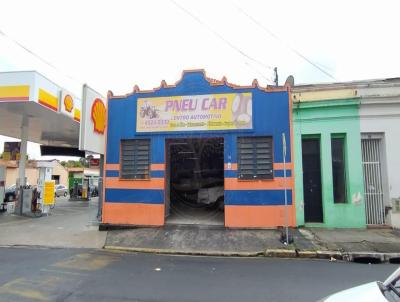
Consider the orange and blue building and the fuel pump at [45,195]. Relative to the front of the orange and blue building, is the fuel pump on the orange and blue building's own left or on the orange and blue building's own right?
on the orange and blue building's own right

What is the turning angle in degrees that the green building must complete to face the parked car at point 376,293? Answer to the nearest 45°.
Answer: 0° — it already faces it

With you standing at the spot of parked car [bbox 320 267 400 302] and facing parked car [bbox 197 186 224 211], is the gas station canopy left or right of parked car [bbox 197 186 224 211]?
left

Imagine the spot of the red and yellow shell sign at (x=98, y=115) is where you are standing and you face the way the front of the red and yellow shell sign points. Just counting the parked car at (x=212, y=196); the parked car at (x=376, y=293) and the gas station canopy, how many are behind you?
1

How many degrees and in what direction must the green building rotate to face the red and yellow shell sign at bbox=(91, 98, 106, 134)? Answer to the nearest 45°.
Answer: approximately 90° to its right

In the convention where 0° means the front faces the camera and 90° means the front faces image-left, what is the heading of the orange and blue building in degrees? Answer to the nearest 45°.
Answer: approximately 0°

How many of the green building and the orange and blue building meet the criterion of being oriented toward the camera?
2

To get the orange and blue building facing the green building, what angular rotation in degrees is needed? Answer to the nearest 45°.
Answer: approximately 90° to its left

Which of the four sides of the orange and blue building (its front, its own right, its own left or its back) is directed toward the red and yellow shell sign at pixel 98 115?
right

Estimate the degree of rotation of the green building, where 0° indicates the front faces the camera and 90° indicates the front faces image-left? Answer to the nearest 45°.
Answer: approximately 0°

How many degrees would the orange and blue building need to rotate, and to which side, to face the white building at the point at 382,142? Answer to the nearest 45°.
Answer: approximately 90° to its left
